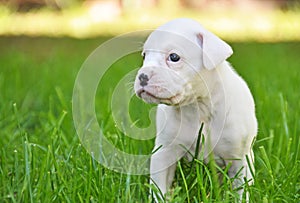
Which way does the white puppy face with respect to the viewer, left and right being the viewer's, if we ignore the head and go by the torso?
facing the viewer and to the left of the viewer
